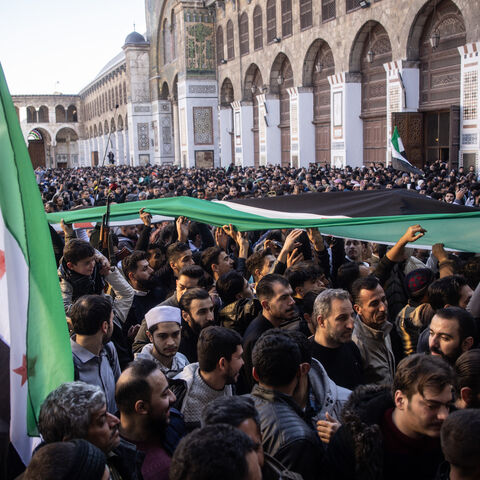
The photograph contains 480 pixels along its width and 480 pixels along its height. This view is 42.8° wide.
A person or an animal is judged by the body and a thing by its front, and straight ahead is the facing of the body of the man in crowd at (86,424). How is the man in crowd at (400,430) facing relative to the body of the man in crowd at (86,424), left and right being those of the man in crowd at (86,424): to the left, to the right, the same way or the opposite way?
to the right

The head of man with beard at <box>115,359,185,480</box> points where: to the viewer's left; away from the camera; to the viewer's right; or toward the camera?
to the viewer's right

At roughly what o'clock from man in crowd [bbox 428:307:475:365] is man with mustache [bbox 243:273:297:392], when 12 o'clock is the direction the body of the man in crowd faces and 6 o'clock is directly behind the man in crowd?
The man with mustache is roughly at 2 o'clock from the man in crowd.

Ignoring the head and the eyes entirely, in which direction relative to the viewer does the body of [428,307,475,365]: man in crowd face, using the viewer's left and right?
facing the viewer and to the left of the viewer

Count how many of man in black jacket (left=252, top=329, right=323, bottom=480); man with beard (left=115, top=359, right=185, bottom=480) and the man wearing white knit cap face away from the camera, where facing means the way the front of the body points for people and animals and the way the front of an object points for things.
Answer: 1
